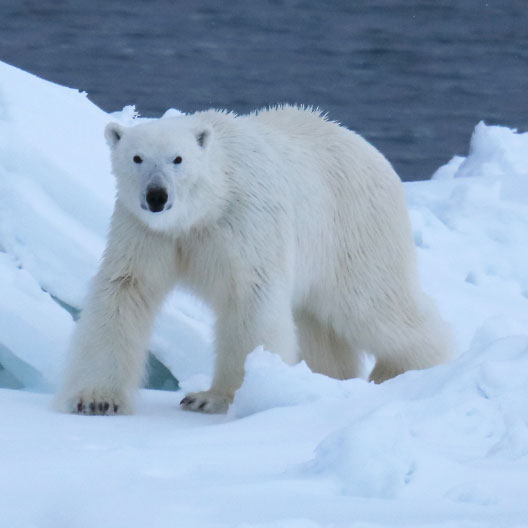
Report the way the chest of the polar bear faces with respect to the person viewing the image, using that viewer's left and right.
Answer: facing the viewer and to the left of the viewer
